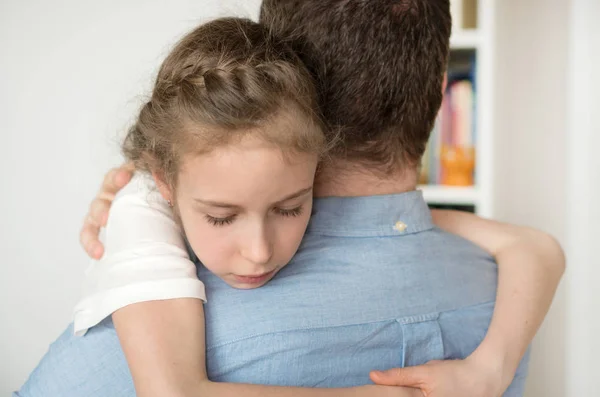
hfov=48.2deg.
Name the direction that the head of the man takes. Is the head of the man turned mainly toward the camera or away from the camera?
away from the camera

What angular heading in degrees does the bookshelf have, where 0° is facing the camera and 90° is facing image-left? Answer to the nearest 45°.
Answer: approximately 0°

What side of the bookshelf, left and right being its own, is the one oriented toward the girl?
front

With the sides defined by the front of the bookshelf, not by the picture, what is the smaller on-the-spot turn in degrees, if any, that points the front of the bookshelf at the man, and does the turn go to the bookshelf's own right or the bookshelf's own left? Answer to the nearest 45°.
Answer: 0° — it already faces them
